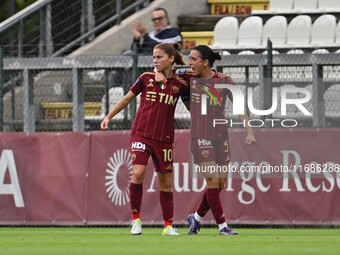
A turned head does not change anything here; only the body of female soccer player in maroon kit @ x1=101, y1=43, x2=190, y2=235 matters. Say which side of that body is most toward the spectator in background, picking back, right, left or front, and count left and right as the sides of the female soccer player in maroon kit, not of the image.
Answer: back

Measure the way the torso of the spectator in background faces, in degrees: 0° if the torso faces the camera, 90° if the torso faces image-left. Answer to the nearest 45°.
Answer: approximately 45°

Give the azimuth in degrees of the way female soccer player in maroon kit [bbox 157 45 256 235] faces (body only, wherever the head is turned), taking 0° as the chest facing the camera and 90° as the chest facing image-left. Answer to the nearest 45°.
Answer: approximately 45°

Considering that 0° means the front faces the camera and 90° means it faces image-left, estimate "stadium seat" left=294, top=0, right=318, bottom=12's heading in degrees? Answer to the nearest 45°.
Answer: approximately 0°

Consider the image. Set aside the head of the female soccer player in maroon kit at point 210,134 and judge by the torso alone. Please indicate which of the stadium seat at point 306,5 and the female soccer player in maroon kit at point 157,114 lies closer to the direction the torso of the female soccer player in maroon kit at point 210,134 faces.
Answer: the female soccer player in maroon kit

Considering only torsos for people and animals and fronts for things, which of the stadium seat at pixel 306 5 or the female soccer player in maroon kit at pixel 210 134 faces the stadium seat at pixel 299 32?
the stadium seat at pixel 306 5

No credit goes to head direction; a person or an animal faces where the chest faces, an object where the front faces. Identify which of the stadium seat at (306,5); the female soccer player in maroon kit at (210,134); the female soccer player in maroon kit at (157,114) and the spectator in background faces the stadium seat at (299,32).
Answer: the stadium seat at (306,5)

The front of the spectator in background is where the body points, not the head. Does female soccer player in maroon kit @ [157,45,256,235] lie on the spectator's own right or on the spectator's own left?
on the spectator's own left

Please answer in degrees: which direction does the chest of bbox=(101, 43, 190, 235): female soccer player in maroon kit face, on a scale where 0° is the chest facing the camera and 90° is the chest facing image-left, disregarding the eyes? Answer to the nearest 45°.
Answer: approximately 0°
